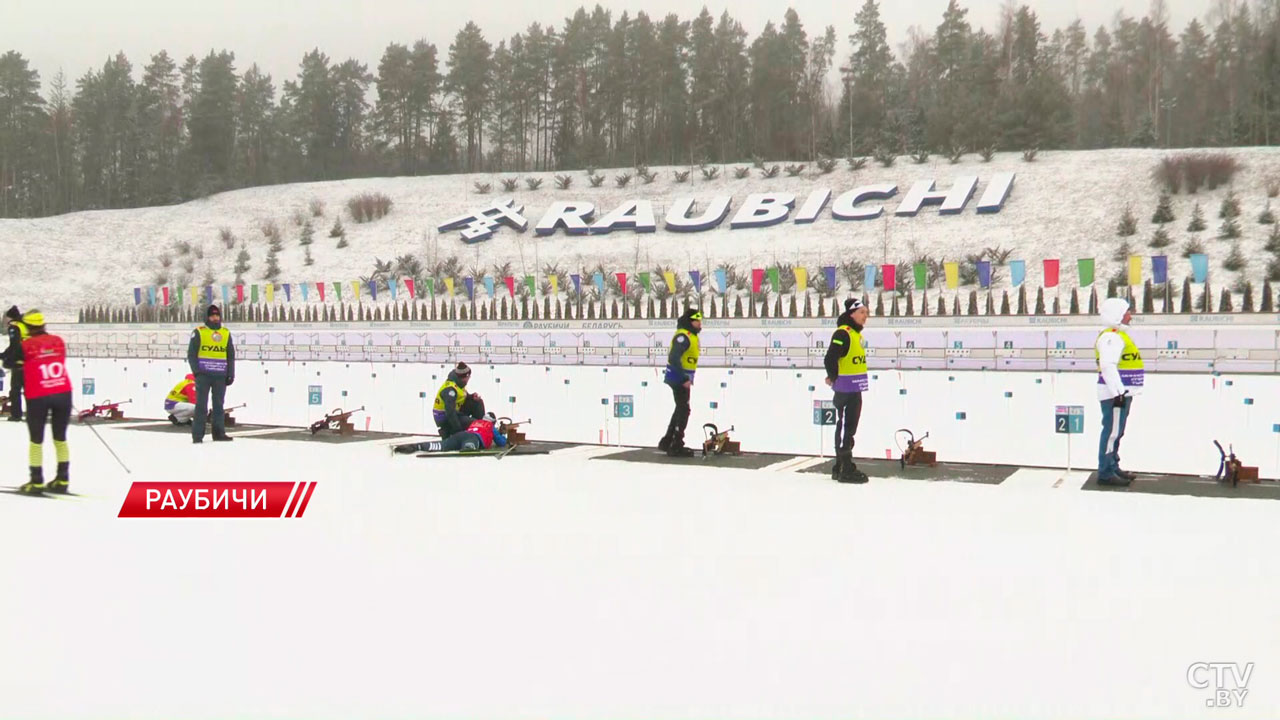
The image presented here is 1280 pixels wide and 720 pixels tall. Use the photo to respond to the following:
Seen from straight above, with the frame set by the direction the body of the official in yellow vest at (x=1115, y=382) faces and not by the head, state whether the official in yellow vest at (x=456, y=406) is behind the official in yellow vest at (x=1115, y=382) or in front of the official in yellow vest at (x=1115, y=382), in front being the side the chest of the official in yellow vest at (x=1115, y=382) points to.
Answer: behind

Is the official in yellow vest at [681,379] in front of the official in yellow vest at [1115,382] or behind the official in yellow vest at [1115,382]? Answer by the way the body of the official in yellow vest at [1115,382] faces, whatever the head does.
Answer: behind

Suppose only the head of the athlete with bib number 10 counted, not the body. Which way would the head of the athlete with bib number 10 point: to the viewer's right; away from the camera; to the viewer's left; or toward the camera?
away from the camera

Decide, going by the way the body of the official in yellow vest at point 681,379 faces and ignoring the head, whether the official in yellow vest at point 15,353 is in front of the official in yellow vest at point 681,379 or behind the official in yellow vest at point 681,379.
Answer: behind

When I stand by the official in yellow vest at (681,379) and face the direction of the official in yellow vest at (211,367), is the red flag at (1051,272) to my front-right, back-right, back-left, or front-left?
back-right

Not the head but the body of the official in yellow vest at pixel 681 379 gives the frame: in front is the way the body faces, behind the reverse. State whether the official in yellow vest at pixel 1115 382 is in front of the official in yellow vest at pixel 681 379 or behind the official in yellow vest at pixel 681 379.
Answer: in front
